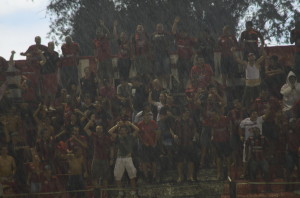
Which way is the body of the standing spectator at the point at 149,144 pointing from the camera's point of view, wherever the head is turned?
toward the camera

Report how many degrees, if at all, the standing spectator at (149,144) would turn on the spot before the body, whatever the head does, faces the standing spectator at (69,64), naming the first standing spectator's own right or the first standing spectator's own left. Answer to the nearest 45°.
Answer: approximately 135° to the first standing spectator's own right

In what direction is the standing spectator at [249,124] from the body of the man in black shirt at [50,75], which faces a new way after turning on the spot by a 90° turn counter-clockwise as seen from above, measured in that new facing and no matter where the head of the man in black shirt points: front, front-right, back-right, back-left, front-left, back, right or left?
front-right

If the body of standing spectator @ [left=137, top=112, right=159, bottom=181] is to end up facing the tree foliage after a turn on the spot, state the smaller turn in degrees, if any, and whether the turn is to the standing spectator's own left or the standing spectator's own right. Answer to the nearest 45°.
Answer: approximately 180°

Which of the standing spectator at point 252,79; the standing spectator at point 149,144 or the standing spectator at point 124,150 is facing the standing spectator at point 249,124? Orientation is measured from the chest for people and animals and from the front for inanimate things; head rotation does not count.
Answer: the standing spectator at point 252,79

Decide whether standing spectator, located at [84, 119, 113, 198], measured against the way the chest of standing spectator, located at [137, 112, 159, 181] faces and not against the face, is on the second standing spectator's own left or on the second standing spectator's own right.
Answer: on the second standing spectator's own right

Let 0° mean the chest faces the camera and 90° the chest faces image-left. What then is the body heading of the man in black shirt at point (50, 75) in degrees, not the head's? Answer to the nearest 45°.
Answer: approximately 0°

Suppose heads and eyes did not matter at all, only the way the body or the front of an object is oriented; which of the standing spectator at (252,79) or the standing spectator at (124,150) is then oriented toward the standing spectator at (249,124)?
the standing spectator at (252,79)

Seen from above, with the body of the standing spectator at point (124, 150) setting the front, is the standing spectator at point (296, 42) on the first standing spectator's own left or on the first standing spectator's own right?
on the first standing spectator's own left

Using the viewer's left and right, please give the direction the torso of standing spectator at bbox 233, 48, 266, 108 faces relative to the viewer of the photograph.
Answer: facing the viewer

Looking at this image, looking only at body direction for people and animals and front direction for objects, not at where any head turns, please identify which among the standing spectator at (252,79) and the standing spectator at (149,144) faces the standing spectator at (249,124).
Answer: the standing spectator at (252,79)

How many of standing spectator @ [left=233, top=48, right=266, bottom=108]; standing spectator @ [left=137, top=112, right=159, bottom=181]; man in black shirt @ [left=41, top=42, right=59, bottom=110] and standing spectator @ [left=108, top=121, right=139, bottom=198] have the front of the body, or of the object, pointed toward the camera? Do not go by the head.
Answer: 4
